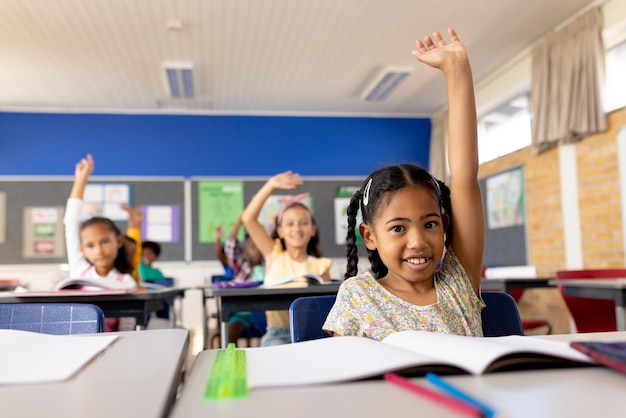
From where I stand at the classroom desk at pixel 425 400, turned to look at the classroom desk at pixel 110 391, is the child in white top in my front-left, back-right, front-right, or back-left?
front-right

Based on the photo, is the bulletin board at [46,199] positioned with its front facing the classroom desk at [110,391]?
yes

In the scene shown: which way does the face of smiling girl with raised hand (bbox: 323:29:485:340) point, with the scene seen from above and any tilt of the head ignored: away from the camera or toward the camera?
toward the camera

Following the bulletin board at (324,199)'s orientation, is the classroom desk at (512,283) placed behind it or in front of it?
in front

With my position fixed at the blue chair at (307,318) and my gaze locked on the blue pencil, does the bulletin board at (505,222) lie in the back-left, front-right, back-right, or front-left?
back-left

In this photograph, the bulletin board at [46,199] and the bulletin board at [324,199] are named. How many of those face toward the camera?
2

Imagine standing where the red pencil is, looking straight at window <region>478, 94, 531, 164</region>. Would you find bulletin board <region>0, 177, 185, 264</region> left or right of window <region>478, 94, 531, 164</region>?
left

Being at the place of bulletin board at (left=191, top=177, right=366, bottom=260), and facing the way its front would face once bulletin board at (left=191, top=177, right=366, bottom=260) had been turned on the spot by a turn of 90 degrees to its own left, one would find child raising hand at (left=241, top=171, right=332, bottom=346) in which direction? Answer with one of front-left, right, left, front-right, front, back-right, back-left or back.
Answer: right

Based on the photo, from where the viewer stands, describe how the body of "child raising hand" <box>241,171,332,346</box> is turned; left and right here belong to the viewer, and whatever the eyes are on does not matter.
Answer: facing the viewer

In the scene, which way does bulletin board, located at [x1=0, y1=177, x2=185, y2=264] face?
toward the camera

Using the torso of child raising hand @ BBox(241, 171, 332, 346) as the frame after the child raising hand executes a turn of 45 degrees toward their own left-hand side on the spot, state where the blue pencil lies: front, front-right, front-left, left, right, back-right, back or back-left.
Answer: front-right

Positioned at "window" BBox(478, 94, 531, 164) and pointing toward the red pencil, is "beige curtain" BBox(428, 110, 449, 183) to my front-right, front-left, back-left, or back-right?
back-right

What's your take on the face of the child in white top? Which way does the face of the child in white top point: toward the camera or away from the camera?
toward the camera

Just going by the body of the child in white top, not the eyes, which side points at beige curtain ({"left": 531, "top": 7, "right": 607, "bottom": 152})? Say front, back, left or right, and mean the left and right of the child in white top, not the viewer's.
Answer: left

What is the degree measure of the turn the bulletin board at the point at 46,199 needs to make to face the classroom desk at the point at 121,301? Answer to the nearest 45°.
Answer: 0° — it already faces it

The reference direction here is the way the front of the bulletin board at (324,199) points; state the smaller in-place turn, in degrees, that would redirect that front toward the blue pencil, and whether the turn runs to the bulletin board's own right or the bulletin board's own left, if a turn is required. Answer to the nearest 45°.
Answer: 0° — it already faces it

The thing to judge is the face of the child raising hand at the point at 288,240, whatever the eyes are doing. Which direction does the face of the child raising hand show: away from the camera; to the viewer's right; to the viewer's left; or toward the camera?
toward the camera

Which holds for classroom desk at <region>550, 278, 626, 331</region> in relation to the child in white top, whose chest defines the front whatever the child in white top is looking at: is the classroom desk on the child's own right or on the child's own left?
on the child's own left

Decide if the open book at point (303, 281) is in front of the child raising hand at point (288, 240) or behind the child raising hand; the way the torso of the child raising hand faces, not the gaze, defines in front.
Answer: in front

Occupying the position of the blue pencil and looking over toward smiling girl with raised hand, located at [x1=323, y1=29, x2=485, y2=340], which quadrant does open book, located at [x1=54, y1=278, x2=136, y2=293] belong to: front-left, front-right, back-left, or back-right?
front-left
